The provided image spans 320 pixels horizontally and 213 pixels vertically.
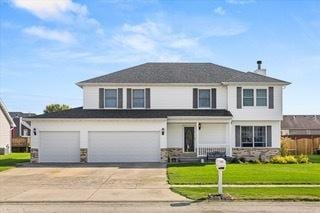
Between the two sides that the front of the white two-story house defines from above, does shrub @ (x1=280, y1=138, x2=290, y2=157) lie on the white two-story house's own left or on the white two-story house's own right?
on the white two-story house's own left

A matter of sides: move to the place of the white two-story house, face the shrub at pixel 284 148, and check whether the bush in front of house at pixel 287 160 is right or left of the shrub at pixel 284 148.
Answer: right

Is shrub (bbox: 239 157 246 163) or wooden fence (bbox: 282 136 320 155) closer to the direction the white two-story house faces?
the shrub

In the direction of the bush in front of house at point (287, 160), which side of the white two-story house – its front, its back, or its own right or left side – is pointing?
left

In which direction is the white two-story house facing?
toward the camera

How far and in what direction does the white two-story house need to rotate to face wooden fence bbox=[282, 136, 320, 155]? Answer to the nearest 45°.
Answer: approximately 135° to its left

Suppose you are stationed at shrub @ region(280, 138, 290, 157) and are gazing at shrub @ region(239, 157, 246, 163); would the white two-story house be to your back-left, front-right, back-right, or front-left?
front-right

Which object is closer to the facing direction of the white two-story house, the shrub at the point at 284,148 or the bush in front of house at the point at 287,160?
the bush in front of house
